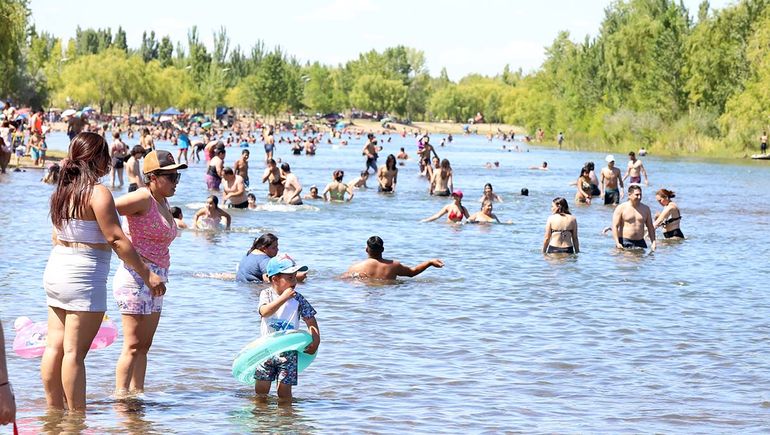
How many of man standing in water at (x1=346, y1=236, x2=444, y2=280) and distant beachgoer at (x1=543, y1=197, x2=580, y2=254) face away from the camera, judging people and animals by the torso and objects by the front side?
2

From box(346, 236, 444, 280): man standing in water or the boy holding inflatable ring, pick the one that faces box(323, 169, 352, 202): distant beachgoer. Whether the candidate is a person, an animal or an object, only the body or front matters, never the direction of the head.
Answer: the man standing in water

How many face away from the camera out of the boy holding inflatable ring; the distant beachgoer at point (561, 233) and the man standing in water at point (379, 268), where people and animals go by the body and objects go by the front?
2

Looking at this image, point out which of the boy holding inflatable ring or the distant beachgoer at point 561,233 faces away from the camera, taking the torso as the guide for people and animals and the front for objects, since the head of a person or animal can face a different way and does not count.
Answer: the distant beachgoer

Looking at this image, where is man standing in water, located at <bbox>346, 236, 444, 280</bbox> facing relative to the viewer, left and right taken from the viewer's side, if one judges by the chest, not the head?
facing away from the viewer

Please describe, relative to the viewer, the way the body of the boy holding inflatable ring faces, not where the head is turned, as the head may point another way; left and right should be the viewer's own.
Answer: facing the viewer and to the right of the viewer

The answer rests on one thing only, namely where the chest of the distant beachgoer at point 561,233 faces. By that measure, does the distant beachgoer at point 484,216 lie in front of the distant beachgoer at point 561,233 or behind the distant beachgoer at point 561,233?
in front

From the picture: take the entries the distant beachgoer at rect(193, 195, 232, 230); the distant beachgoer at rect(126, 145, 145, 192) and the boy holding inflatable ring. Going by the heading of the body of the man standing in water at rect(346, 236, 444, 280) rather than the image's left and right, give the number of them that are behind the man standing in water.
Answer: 1

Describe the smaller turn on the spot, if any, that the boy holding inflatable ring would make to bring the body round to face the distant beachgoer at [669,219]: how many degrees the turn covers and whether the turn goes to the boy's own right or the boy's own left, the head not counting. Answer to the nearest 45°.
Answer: approximately 90° to the boy's own left

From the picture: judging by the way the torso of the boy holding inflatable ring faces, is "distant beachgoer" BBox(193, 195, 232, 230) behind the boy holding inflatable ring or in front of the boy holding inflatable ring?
behind

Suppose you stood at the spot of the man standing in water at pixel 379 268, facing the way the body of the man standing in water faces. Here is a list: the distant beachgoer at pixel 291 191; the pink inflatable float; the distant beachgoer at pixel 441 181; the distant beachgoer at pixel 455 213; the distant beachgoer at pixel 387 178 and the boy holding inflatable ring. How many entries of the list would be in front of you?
4

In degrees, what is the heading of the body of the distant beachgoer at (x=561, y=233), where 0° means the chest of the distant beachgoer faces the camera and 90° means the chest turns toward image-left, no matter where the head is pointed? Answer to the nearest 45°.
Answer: approximately 180°

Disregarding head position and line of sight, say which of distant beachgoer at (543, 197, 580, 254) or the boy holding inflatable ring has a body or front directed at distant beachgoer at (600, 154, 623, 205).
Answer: distant beachgoer at (543, 197, 580, 254)
